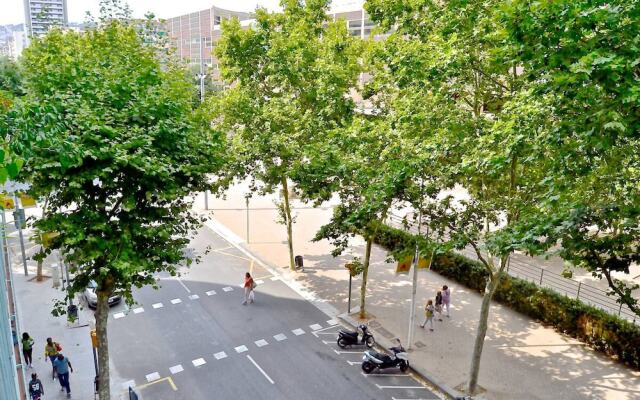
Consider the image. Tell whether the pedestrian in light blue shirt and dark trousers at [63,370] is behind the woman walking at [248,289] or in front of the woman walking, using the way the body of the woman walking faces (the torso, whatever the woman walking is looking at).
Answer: in front

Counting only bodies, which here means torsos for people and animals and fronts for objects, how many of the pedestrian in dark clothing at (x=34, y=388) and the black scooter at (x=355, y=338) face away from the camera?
1

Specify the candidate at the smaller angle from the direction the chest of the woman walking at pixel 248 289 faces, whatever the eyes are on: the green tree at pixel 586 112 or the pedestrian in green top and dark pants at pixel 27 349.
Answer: the pedestrian in green top and dark pants

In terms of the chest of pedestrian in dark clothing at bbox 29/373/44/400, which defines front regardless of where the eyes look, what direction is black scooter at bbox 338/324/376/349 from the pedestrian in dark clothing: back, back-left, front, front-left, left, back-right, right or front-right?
right

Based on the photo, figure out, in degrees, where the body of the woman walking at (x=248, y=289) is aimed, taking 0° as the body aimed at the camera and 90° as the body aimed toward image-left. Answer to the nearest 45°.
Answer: approximately 45°

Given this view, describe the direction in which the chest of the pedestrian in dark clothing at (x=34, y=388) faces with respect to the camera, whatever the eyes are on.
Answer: away from the camera
